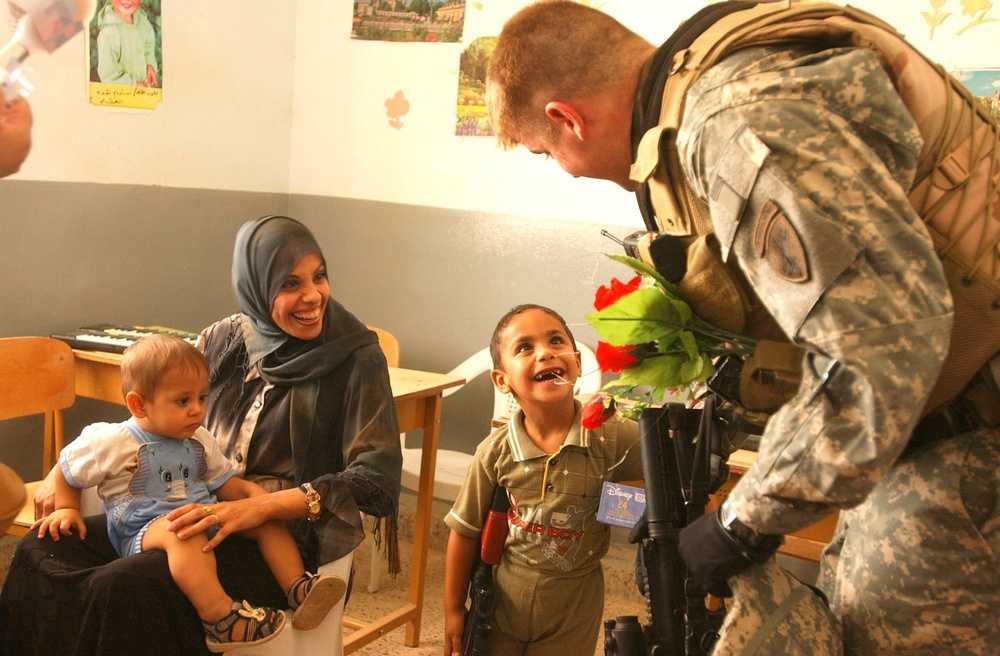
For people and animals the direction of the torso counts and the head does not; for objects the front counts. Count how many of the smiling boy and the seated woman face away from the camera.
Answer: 0

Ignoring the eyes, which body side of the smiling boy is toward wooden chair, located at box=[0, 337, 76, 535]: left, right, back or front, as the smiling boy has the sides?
right

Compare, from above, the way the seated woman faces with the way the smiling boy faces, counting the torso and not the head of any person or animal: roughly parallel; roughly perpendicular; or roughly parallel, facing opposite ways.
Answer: roughly parallel

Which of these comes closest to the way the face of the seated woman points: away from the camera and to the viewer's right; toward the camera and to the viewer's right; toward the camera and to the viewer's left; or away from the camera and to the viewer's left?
toward the camera and to the viewer's right

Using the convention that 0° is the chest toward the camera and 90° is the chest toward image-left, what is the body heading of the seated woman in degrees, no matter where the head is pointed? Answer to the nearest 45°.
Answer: approximately 45°

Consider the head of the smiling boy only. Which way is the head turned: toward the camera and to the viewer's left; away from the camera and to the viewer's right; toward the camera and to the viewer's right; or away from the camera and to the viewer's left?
toward the camera and to the viewer's right

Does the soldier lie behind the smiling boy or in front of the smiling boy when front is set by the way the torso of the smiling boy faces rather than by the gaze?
in front

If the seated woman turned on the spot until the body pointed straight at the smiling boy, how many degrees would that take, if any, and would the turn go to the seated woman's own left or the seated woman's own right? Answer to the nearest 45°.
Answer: approximately 135° to the seated woman's own left

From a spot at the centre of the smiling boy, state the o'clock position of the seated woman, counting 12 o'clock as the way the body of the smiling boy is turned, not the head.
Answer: The seated woman is roughly at 3 o'clock from the smiling boy.

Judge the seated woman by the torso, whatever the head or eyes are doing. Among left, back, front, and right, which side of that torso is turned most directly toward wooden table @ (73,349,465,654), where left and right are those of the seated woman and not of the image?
back

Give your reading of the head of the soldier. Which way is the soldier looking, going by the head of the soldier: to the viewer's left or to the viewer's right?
to the viewer's left

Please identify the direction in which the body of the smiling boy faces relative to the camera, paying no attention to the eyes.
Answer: toward the camera

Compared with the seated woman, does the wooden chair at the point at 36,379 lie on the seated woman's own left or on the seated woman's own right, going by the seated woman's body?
on the seated woman's own right
